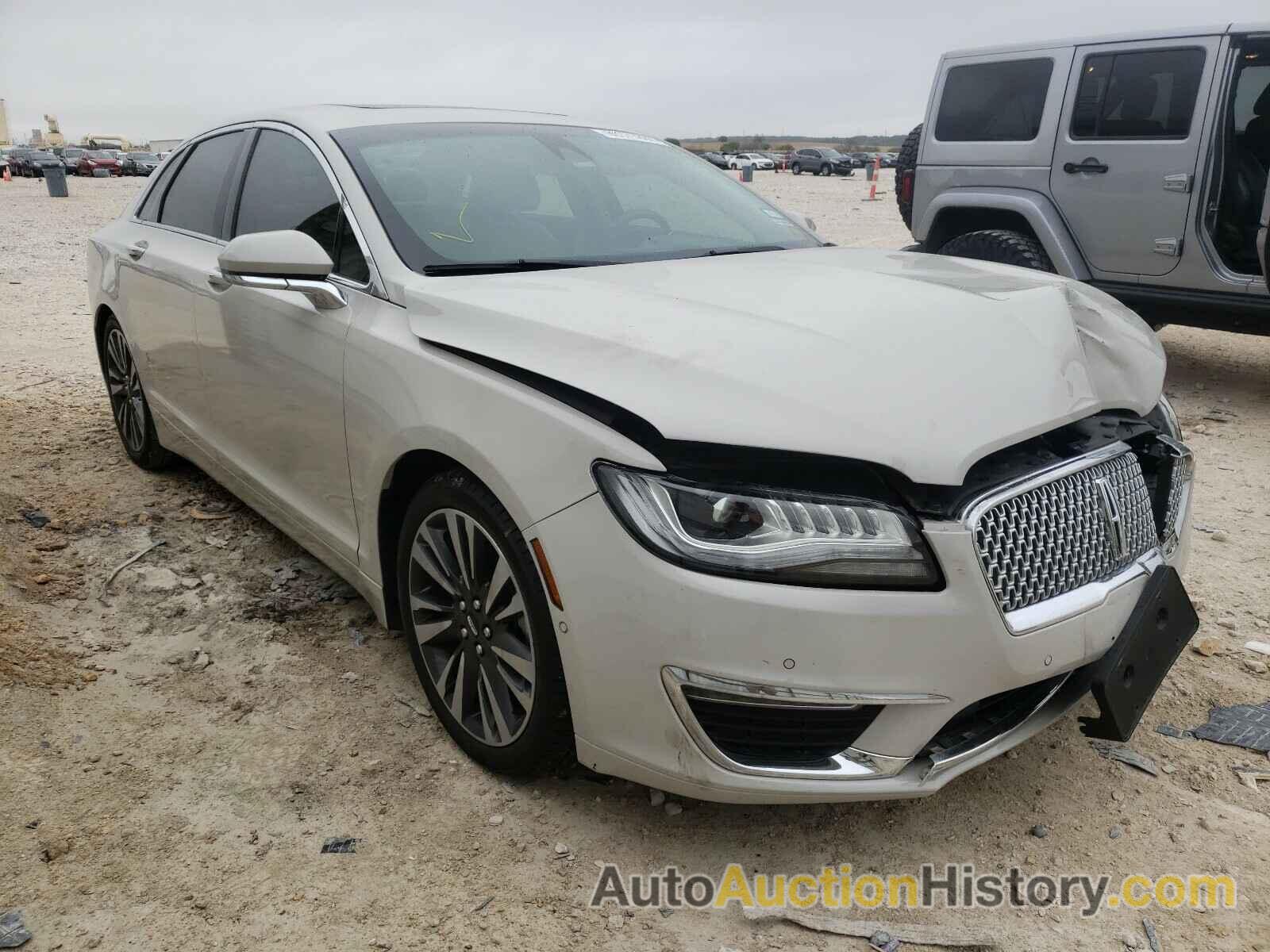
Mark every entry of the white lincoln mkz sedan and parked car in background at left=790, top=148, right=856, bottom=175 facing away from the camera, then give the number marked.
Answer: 0

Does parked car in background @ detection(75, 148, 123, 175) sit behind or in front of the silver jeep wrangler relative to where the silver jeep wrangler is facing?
behind

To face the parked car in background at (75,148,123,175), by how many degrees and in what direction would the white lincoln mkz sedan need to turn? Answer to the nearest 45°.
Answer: approximately 180°

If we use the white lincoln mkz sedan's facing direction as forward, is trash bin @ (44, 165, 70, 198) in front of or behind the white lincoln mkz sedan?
behind

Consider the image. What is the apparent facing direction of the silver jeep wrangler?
to the viewer's right

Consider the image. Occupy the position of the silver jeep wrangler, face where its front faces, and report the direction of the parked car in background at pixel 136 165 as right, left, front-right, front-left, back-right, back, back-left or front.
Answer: back-left

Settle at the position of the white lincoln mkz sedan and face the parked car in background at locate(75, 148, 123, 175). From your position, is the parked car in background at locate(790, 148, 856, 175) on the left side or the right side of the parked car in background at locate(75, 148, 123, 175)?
right

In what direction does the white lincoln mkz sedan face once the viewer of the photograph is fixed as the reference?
facing the viewer and to the right of the viewer

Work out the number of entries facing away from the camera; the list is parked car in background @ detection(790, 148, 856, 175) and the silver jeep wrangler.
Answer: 0

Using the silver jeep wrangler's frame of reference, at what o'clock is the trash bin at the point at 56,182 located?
The trash bin is roughly at 7 o'clock from the silver jeep wrangler.

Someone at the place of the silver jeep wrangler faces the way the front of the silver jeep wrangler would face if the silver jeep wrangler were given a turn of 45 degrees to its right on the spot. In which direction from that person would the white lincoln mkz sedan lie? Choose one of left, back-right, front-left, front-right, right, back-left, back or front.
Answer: front-right
